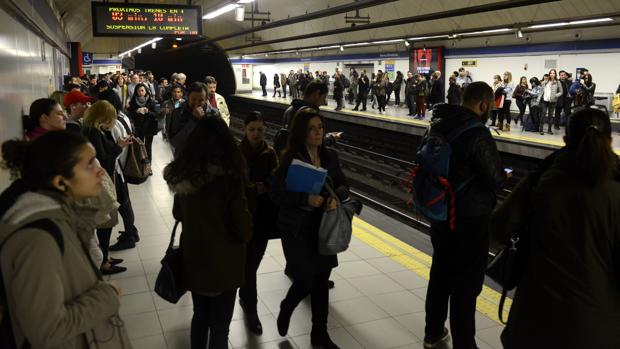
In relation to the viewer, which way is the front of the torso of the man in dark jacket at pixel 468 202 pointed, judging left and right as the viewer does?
facing away from the viewer and to the right of the viewer

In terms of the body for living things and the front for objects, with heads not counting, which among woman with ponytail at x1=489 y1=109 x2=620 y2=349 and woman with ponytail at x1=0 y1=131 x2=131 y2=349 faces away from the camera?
woman with ponytail at x1=489 y1=109 x2=620 y2=349

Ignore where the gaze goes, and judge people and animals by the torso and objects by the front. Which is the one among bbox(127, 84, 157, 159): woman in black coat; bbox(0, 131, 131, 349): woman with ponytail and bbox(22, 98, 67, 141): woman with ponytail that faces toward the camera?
the woman in black coat

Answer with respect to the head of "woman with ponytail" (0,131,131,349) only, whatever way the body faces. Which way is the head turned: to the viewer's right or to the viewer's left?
to the viewer's right

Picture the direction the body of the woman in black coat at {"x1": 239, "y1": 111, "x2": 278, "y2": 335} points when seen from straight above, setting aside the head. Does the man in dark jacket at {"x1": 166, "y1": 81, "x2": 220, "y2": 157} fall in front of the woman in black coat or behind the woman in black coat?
behind

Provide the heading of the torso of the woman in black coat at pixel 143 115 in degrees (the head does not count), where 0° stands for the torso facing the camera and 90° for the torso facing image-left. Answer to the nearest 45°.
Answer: approximately 0°

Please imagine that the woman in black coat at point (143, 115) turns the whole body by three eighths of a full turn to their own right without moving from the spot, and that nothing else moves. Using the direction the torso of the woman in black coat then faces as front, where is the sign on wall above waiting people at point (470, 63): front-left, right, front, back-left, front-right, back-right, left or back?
right

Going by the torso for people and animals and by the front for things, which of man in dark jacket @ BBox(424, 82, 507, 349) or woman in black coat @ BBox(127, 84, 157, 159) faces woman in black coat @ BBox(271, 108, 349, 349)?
woman in black coat @ BBox(127, 84, 157, 159)

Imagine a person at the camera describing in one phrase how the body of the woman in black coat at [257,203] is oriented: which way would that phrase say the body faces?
toward the camera

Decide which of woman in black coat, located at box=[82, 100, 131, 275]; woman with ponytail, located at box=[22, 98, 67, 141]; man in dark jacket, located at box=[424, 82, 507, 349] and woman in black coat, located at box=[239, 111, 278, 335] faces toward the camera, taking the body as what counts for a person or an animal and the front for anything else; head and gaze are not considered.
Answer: woman in black coat, located at box=[239, 111, 278, 335]

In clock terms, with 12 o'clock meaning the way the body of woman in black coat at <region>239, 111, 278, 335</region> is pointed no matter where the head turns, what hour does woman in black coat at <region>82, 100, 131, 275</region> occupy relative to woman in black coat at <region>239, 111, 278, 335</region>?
woman in black coat at <region>82, 100, 131, 275</region> is roughly at 4 o'clock from woman in black coat at <region>239, 111, 278, 335</region>.

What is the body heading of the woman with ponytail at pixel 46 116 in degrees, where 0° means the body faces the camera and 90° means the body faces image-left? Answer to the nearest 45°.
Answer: approximately 270°

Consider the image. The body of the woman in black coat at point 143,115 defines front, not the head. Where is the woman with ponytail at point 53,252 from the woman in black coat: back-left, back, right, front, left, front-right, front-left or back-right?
front

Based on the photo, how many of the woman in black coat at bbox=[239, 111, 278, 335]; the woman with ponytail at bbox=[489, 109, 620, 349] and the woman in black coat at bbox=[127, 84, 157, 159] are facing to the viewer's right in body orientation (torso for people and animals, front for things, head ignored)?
0

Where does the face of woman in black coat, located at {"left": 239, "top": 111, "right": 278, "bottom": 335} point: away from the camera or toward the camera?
toward the camera

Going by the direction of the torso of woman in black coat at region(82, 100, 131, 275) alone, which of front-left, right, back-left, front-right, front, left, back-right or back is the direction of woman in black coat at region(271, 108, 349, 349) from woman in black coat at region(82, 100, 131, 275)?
front-right

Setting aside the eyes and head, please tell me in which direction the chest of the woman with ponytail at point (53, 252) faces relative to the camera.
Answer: to the viewer's right

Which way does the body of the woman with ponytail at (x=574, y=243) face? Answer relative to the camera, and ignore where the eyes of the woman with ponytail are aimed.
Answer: away from the camera

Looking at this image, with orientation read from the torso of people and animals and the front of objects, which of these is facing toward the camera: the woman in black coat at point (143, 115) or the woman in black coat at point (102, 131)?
the woman in black coat at point (143, 115)
